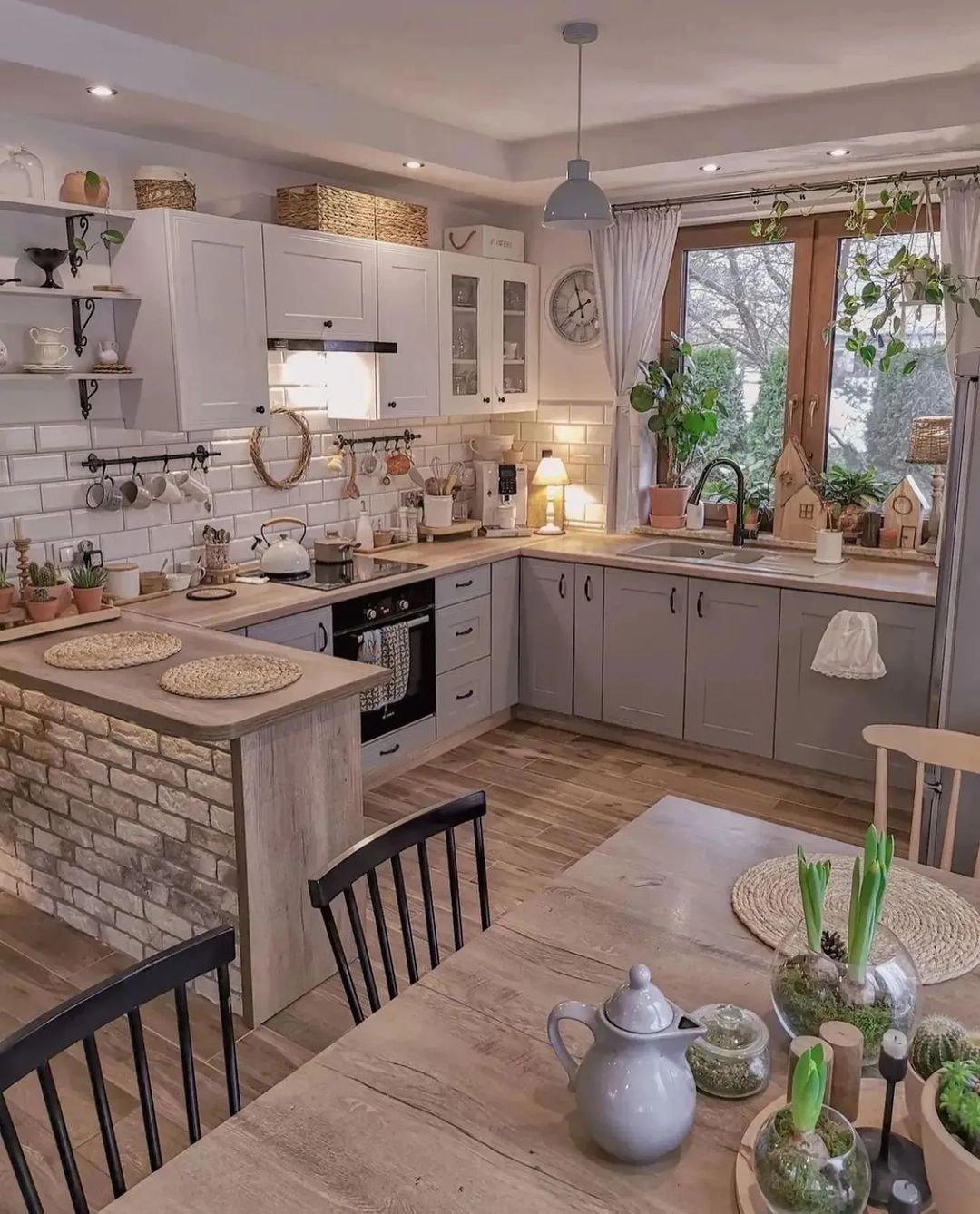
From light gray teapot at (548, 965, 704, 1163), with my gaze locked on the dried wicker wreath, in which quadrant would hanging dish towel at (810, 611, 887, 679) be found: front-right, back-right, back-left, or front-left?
front-right

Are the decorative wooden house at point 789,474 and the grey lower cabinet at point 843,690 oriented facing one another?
no

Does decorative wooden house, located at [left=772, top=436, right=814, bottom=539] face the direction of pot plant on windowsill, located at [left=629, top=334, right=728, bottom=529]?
no

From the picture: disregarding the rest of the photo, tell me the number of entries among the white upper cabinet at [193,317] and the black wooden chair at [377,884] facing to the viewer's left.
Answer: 0

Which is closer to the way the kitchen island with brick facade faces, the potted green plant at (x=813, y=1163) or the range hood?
the potted green plant

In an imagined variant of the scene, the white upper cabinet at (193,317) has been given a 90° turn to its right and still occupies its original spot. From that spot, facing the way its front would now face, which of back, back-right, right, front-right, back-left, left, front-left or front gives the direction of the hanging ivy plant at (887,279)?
back-left

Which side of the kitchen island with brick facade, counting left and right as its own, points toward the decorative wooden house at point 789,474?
back

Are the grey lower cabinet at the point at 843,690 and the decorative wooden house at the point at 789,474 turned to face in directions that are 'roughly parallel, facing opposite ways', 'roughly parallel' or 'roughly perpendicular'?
roughly parallel

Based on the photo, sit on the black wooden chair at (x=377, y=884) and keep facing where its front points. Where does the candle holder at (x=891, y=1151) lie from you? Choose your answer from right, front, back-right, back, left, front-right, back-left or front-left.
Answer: front

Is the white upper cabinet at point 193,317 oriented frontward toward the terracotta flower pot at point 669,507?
no

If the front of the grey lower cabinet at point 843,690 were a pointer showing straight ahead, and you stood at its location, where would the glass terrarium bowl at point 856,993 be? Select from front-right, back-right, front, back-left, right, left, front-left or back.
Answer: front-left

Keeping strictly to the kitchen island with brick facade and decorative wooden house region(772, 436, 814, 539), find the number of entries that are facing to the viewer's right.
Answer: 0

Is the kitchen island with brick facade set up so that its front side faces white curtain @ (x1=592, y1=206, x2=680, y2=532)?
no
